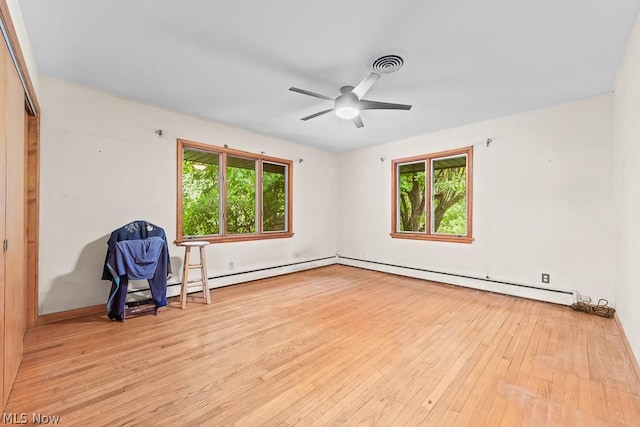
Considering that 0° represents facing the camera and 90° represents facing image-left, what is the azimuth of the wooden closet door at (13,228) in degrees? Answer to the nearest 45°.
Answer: approximately 270°

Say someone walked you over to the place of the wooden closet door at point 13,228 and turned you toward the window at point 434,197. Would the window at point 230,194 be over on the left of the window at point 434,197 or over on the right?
left

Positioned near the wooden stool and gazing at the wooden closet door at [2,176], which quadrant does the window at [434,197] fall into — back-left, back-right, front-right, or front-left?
back-left
